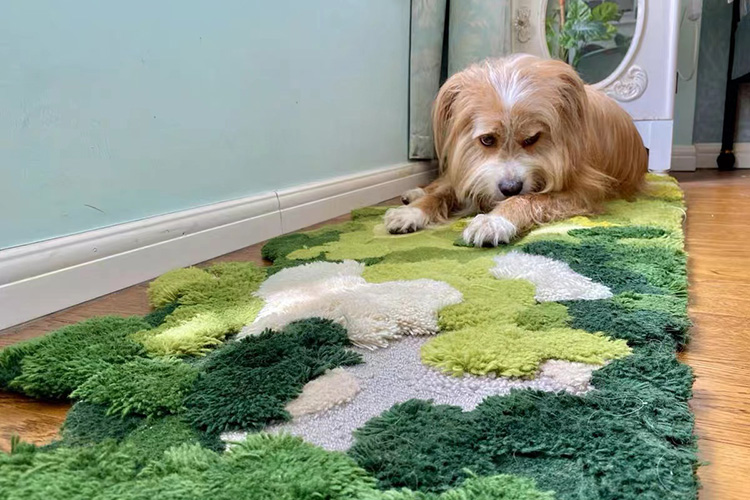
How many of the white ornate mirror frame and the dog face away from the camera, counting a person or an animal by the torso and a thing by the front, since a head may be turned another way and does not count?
0

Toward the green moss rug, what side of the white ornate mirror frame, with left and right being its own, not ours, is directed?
front

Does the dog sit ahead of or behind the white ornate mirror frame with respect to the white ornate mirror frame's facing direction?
ahead

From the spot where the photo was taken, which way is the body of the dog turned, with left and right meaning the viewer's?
facing the viewer and to the left of the viewer

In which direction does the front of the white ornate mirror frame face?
toward the camera
